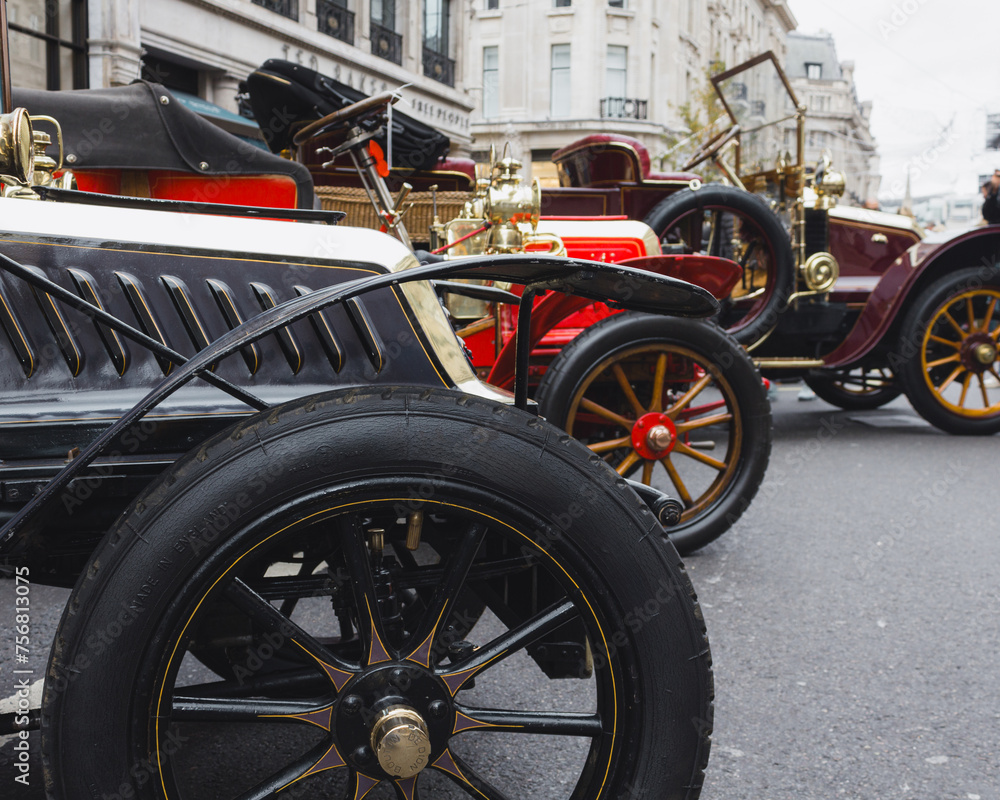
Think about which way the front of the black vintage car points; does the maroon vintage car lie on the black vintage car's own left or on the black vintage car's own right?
on the black vintage car's own left

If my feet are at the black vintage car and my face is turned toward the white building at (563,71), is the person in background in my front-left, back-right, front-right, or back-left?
front-right

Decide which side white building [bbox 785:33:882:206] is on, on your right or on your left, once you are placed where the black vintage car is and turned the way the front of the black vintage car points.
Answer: on your left

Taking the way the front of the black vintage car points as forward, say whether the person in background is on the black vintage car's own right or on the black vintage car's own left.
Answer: on the black vintage car's own left

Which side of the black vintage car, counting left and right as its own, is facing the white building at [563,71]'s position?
left

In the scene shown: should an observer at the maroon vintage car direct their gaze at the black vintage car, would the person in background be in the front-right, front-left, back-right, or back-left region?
back-left

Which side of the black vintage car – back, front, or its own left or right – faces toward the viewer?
right
